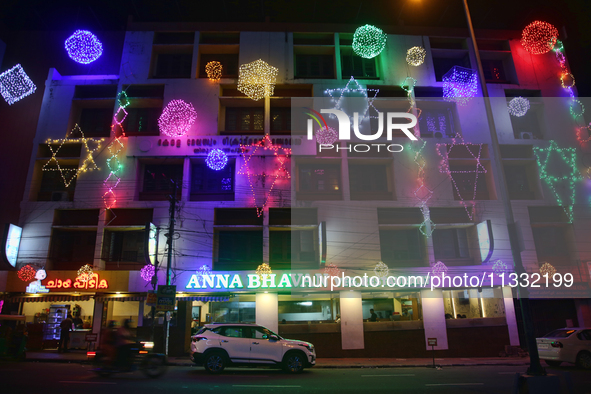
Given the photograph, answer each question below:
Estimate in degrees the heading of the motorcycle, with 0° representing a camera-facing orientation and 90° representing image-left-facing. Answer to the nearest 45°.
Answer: approximately 270°

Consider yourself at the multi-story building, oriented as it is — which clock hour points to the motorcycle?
The motorcycle is roughly at 1 o'clock from the multi-story building.

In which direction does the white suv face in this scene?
to the viewer's right

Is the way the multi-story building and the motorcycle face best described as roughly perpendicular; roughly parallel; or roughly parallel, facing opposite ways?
roughly perpendicular

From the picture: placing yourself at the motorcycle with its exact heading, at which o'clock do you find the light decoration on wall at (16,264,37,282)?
The light decoration on wall is roughly at 8 o'clock from the motorcycle.

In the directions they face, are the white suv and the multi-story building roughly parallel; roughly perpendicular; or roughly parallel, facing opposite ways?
roughly perpendicular

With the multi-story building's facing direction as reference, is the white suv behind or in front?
in front

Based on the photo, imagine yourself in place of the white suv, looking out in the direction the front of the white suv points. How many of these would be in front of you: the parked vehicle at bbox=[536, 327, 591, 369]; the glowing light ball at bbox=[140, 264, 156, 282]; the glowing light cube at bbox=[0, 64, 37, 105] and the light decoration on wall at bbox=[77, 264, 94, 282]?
1

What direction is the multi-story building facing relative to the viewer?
toward the camera
